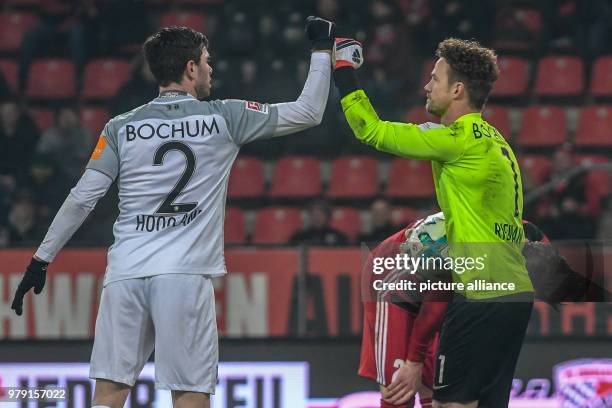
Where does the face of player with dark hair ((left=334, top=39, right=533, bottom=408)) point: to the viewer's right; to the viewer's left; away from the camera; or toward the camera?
to the viewer's left

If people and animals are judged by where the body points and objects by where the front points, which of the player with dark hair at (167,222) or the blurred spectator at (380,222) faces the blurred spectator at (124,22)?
the player with dark hair

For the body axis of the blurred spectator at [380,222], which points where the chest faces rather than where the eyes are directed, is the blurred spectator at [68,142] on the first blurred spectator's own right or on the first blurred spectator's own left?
on the first blurred spectator's own right

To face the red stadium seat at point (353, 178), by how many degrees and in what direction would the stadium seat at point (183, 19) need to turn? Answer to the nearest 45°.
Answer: approximately 45° to its left

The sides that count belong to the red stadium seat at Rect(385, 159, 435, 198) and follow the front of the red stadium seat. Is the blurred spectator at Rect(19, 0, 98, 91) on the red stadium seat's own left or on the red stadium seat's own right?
on the red stadium seat's own right

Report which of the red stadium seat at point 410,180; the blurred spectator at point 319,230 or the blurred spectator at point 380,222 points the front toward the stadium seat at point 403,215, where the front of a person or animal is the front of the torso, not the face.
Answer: the red stadium seat

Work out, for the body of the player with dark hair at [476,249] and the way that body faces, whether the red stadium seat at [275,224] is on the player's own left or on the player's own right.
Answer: on the player's own right

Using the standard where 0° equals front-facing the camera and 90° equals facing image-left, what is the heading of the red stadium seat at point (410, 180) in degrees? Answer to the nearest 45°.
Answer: approximately 0°

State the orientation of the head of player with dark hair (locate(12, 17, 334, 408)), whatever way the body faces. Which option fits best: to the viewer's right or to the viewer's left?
to the viewer's right

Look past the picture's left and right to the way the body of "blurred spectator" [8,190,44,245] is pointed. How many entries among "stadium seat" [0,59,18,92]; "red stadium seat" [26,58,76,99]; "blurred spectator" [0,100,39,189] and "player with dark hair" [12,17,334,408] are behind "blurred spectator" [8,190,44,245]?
3

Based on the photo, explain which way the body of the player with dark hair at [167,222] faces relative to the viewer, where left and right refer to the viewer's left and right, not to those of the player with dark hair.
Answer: facing away from the viewer

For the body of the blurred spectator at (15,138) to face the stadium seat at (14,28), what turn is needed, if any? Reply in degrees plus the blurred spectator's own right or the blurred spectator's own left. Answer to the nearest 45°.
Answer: approximately 180°
